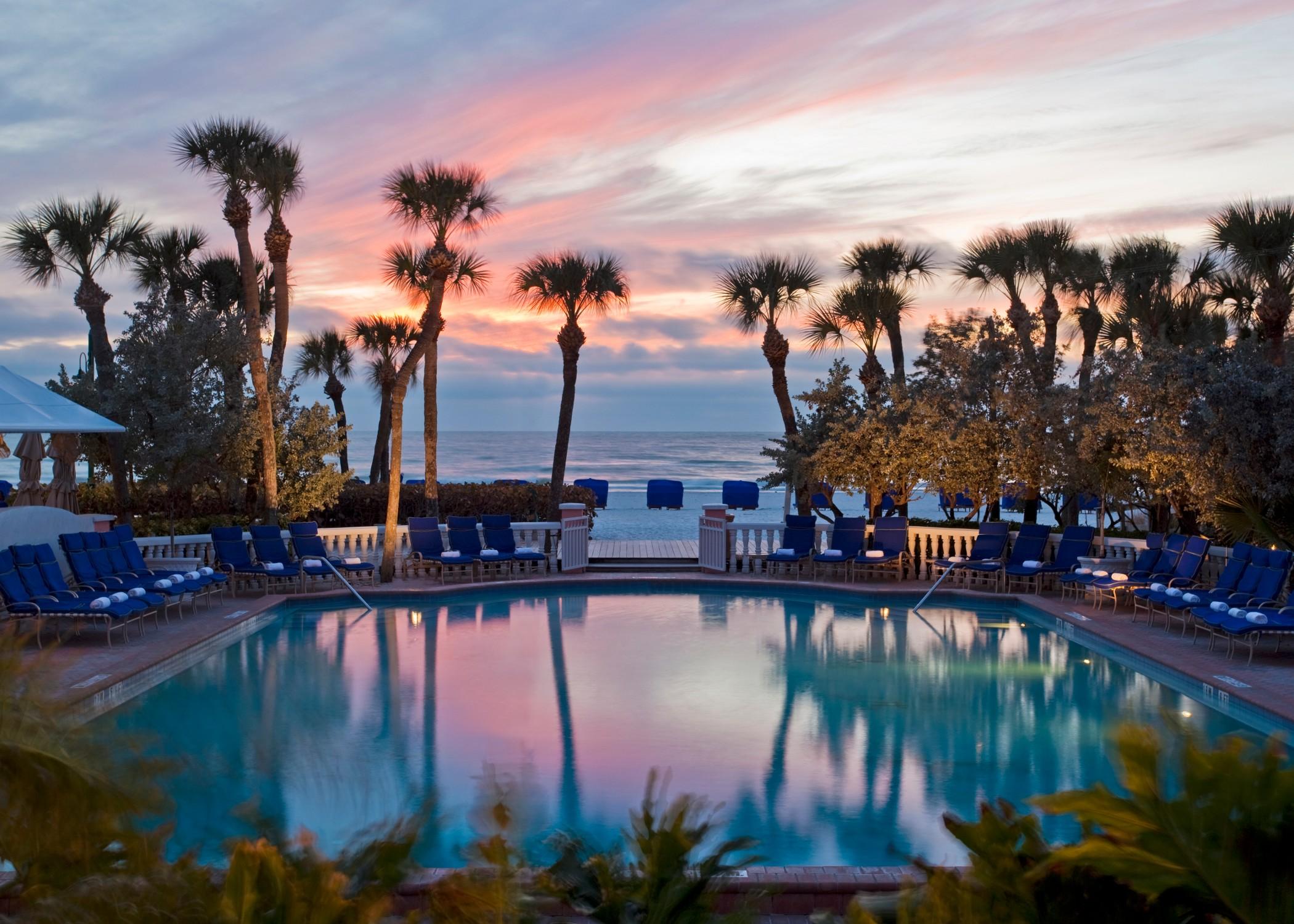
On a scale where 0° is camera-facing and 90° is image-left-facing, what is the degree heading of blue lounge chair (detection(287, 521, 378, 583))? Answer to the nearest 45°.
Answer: approximately 315°

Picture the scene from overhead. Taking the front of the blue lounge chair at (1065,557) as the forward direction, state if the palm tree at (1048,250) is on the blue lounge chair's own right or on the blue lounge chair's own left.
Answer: on the blue lounge chair's own right

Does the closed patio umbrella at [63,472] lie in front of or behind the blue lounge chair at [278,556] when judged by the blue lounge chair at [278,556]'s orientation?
behind

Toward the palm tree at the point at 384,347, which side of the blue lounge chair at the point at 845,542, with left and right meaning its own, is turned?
right

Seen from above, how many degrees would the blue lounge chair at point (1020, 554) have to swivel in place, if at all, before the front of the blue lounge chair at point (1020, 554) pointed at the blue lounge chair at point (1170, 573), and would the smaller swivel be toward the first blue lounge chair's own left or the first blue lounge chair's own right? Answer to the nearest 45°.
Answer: approximately 90° to the first blue lounge chair's own left

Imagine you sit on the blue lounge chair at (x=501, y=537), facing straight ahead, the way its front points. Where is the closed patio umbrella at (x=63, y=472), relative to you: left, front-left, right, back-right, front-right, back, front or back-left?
back-right

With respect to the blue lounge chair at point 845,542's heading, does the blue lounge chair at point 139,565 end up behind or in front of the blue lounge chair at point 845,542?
in front

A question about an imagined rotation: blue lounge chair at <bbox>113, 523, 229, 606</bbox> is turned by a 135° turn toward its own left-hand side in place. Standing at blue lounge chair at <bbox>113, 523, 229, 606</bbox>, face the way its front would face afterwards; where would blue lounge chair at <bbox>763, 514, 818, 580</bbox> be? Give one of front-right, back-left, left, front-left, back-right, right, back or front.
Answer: right

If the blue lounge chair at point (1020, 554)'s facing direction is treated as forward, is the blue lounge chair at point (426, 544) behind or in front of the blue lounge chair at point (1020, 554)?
in front

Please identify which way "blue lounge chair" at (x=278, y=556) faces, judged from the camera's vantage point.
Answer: facing the viewer and to the right of the viewer
